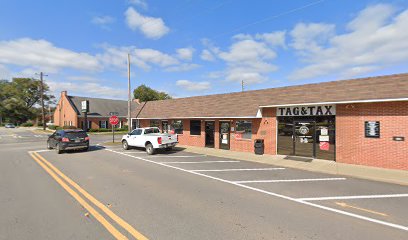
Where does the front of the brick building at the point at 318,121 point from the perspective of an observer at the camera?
facing the viewer and to the left of the viewer

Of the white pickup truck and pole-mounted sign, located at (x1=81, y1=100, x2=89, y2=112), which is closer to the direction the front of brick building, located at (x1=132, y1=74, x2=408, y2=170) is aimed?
the white pickup truck

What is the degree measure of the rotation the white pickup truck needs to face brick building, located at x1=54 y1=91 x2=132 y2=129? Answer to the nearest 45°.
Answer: approximately 45° to its right

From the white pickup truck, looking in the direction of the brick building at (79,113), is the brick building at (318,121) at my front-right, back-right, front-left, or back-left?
back-right

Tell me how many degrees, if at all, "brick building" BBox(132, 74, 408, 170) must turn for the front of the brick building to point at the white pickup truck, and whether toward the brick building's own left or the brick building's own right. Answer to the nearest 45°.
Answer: approximately 45° to the brick building's own right

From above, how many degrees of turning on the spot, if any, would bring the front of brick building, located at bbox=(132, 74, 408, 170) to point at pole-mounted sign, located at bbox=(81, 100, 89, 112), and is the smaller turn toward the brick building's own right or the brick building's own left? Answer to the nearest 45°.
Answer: approximately 90° to the brick building's own right

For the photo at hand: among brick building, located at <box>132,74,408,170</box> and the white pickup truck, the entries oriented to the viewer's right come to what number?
0

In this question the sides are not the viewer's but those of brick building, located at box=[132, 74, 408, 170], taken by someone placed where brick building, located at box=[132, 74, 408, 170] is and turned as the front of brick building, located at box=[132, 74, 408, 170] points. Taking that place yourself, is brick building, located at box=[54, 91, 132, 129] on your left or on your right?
on your right

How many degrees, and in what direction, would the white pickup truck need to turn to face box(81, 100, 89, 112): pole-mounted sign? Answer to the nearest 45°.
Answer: approximately 45° to its right
